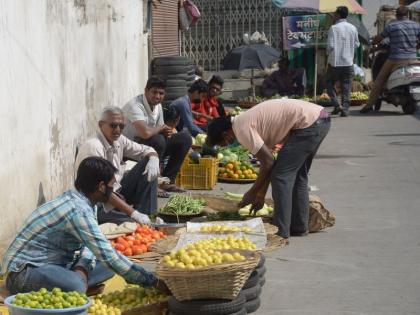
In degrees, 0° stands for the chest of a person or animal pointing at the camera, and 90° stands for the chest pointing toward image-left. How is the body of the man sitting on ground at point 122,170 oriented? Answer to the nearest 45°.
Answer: approximately 315°

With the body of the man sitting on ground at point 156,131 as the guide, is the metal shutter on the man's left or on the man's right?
on the man's left

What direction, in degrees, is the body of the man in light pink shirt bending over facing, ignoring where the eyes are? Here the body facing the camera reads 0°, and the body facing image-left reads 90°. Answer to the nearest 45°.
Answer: approximately 90°

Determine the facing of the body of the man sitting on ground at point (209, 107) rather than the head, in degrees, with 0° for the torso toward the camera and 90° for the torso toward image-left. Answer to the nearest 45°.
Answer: approximately 45°

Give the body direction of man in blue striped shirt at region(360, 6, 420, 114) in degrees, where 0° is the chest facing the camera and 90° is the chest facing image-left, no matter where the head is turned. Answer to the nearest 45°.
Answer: approximately 135°

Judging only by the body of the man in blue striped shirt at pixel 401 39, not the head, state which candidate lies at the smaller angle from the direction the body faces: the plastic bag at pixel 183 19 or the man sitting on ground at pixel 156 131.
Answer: the plastic bag

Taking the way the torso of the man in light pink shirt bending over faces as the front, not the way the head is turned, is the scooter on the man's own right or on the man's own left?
on the man's own right

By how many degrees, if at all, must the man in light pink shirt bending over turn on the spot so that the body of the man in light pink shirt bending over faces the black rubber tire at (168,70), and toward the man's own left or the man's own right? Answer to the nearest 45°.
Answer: approximately 90° to the man's own right

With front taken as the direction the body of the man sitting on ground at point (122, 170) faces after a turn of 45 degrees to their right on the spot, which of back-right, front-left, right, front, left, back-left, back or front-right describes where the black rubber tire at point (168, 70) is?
back

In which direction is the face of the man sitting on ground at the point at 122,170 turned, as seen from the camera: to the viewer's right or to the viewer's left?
to the viewer's right

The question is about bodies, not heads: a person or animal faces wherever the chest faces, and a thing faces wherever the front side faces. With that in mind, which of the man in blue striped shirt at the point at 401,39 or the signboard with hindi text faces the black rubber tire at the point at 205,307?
the signboard with hindi text

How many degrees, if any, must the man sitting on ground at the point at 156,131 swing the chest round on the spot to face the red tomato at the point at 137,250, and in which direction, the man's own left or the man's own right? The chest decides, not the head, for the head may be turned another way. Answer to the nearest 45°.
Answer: approximately 45° to the man's own right

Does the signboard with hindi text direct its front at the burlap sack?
yes

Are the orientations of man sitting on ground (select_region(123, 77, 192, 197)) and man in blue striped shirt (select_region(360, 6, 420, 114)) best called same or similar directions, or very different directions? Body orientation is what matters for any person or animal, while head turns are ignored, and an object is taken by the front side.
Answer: very different directions
